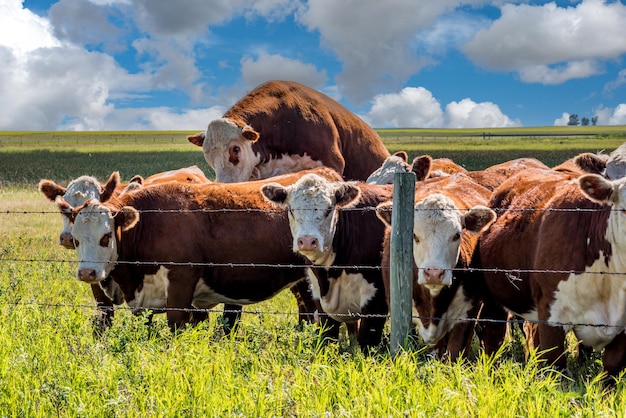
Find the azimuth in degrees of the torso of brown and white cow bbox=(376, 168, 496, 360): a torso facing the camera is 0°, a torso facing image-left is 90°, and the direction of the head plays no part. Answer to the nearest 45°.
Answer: approximately 0°

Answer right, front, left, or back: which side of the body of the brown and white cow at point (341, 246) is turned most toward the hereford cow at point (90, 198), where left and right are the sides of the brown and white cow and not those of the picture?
right

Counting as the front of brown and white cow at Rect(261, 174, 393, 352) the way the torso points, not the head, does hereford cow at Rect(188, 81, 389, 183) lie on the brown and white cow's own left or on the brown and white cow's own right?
on the brown and white cow's own right

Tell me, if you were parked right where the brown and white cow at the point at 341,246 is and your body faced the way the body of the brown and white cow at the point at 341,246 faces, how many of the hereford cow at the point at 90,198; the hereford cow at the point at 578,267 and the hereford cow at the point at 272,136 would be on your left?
1

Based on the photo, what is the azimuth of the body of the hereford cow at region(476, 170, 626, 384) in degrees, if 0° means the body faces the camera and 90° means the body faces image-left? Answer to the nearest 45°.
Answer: approximately 315°

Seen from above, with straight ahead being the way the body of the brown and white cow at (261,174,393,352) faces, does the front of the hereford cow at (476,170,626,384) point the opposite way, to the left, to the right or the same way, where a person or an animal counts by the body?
to the left

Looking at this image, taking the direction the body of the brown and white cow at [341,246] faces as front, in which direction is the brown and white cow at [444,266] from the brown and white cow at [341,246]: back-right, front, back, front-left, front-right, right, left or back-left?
left

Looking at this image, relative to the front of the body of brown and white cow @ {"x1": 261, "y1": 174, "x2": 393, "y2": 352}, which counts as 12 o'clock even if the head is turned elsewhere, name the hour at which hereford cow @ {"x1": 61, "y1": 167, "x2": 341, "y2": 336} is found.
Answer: The hereford cow is roughly at 2 o'clock from the brown and white cow.

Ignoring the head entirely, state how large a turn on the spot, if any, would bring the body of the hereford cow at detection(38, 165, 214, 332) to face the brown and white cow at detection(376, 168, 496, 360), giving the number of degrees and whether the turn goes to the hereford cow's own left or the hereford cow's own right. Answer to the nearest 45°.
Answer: approximately 90° to the hereford cow's own left

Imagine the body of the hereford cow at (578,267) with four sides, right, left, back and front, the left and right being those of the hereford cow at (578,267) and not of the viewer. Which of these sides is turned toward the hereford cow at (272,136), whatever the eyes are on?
back
